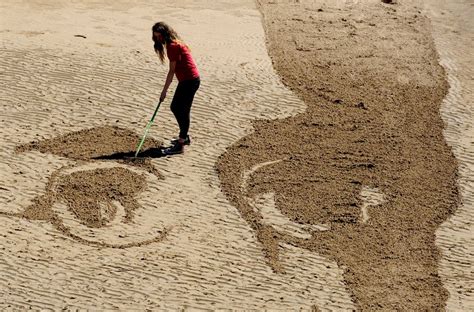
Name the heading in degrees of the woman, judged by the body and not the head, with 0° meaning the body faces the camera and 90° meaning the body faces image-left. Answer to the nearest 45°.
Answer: approximately 90°

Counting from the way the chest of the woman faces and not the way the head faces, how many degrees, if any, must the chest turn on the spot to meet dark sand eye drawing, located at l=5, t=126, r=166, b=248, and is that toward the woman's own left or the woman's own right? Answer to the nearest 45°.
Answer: approximately 45° to the woman's own left
